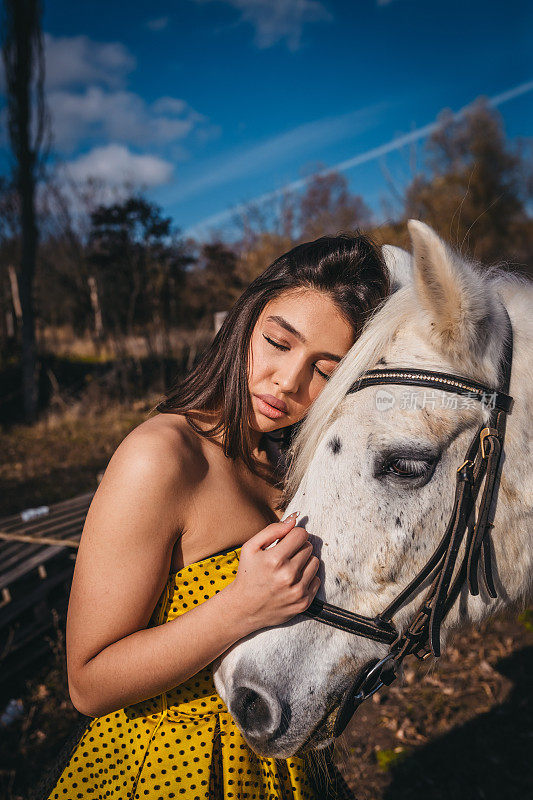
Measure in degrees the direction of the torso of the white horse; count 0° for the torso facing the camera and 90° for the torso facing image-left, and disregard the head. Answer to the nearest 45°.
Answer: approximately 90°

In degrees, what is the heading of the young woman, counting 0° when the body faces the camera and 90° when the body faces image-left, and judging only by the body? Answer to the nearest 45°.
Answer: approximately 315°

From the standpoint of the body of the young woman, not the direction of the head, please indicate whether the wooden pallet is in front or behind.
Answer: behind
